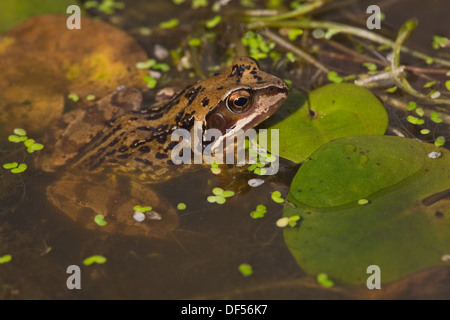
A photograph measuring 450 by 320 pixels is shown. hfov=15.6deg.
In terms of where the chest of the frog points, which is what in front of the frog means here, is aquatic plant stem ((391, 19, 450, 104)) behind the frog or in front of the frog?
in front

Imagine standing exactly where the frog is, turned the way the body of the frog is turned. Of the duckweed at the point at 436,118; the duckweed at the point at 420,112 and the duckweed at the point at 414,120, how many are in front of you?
3

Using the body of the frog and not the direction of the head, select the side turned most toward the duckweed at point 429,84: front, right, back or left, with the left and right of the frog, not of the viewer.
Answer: front

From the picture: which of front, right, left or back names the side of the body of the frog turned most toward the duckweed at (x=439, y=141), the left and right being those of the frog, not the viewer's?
front

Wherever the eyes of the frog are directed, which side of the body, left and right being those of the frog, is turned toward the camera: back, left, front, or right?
right

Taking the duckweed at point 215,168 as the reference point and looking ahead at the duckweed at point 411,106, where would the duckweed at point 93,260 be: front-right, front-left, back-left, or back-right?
back-right
